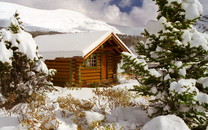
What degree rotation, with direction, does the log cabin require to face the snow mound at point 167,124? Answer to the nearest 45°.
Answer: approximately 45° to its right

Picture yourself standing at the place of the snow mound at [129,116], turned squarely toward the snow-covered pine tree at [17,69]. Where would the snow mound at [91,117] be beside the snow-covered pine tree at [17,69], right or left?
left

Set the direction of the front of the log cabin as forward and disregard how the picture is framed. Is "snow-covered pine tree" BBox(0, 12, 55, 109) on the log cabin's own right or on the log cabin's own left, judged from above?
on the log cabin's own right

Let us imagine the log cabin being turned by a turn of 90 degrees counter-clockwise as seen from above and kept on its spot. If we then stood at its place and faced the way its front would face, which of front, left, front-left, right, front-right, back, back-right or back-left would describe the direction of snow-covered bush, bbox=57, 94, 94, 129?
back-right

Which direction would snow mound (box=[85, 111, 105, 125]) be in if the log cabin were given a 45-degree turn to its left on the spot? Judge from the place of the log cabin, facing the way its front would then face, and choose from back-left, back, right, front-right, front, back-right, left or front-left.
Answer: right

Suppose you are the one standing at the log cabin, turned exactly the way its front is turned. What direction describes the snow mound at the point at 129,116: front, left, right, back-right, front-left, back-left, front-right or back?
front-right

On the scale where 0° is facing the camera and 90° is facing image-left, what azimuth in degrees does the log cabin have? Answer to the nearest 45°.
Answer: approximately 315°
